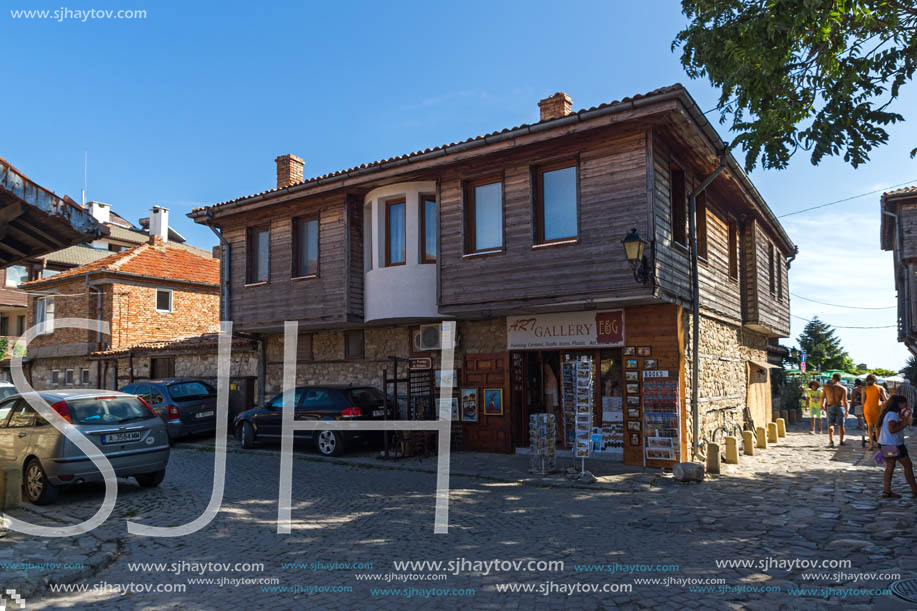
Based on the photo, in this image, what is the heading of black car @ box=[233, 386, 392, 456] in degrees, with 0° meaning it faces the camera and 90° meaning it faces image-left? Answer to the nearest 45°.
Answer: approximately 135°

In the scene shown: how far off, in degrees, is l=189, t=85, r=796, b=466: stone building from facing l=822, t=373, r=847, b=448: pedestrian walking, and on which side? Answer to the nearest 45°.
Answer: approximately 90° to its left

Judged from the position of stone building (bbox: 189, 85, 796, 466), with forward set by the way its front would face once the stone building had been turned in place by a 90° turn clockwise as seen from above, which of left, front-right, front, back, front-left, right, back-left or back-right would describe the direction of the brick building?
front

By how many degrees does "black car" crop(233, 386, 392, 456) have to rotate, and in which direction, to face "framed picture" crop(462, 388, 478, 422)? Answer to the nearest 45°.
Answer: approximately 135° to its right

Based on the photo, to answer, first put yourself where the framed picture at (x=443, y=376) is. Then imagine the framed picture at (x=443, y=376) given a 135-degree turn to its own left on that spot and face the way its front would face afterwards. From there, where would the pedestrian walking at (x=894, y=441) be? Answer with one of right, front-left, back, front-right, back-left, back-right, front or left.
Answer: right

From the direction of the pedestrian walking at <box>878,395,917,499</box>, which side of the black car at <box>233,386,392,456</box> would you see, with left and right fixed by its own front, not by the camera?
back

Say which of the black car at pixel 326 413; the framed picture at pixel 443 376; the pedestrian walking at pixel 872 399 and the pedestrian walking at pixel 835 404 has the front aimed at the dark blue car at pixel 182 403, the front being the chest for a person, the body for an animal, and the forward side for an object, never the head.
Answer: the black car at pixel 326 413

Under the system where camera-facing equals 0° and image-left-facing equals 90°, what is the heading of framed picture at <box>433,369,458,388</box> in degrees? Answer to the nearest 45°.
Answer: approximately 0°

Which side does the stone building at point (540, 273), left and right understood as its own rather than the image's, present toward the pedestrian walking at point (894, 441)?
left

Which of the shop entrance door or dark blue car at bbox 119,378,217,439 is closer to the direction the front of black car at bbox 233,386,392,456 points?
the dark blue car
